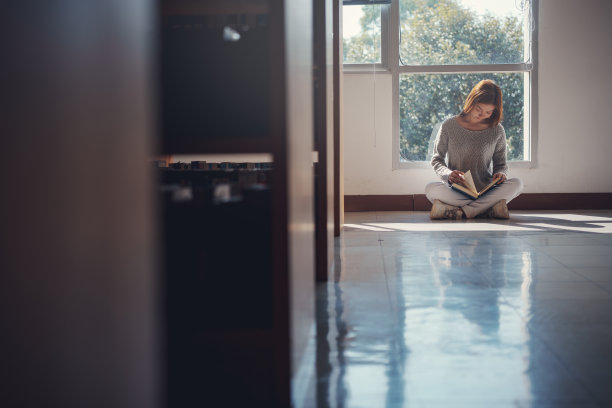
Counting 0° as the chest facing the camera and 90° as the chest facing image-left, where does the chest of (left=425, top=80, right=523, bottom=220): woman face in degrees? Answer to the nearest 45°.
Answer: approximately 0°

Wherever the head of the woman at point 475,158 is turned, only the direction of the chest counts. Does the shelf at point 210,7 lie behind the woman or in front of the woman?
in front

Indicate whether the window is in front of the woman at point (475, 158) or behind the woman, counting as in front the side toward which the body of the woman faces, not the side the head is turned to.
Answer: behind

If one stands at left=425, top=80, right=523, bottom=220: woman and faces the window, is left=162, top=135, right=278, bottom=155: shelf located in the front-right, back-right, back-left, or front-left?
back-left

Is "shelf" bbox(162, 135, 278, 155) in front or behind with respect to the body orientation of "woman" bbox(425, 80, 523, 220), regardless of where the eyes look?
in front

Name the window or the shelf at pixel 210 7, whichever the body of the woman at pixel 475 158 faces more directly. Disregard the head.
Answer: the shelf

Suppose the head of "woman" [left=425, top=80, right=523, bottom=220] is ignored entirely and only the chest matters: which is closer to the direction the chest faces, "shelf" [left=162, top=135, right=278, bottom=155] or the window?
the shelf
